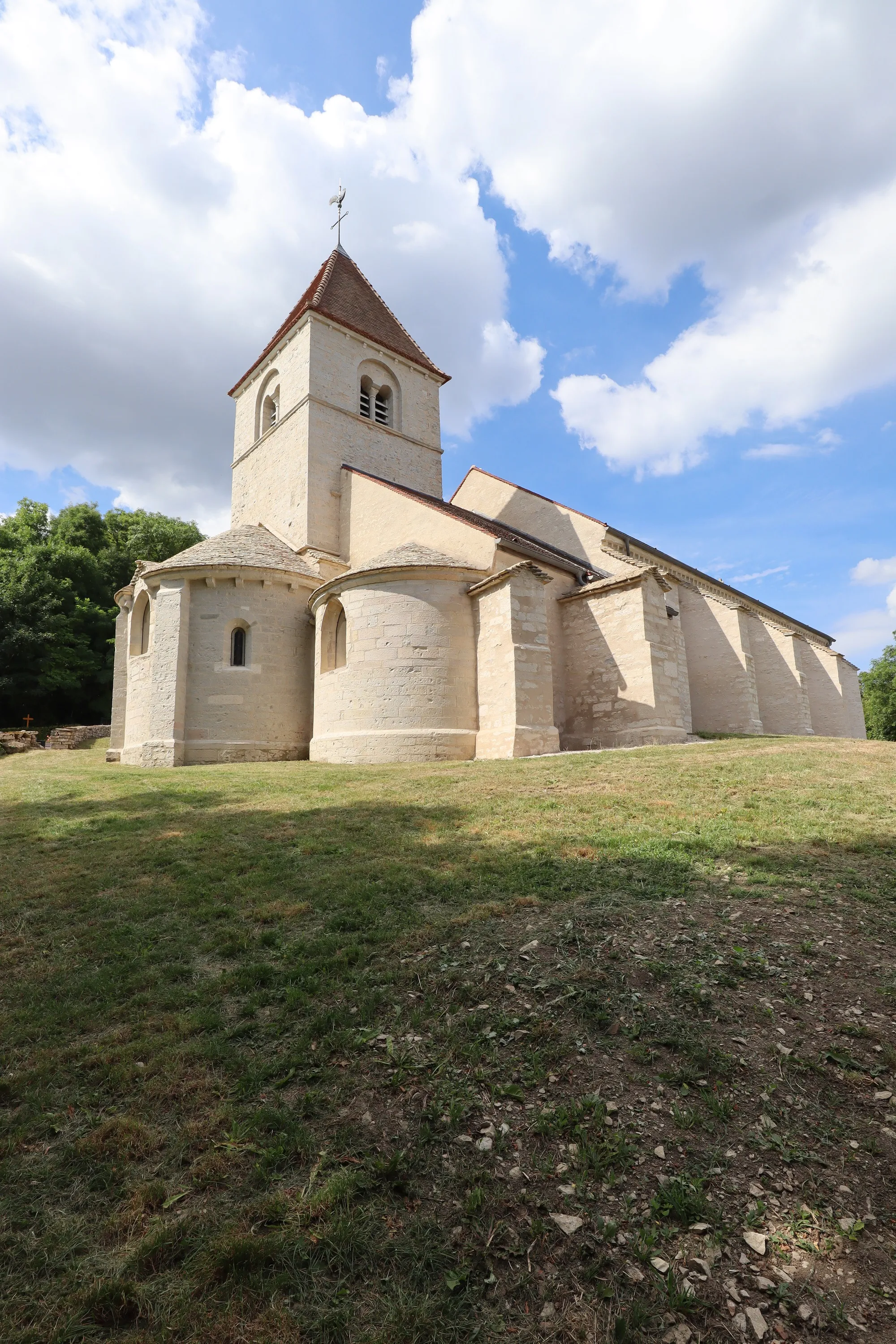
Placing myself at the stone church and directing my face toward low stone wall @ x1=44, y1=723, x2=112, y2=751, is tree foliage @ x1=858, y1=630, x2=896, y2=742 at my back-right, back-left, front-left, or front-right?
back-right

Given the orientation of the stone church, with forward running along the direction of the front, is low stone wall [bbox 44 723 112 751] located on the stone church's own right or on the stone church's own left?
on the stone church's own left

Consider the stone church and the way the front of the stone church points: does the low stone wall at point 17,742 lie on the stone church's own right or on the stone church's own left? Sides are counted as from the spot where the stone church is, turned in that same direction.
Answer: on the stone church's own left

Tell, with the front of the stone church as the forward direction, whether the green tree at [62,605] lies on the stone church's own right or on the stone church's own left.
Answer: on the stone church's own left

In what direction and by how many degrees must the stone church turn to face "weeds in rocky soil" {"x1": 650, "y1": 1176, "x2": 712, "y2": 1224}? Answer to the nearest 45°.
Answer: approximately 135° to its right

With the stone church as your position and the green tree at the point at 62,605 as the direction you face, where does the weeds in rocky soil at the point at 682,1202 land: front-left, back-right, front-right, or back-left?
back-left

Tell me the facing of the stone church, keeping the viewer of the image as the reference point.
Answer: facing away from the viewer and to the right of the viewer

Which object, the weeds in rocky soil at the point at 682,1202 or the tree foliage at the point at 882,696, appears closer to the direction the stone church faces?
the tree foliage

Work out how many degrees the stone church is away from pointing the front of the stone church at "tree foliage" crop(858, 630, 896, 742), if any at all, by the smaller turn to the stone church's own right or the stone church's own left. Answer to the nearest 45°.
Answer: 0° — it already faces it
